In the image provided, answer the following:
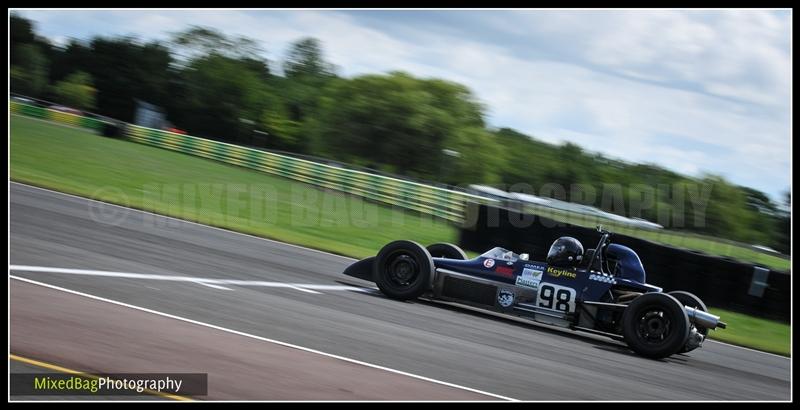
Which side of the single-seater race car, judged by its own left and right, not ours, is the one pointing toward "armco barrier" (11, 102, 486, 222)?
right

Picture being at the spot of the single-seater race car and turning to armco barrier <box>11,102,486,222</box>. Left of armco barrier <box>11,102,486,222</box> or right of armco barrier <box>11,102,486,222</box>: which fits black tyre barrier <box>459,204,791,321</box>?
right

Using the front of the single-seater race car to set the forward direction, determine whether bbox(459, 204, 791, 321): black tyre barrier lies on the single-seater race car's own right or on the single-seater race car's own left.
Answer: on the single-seater race car's own right
